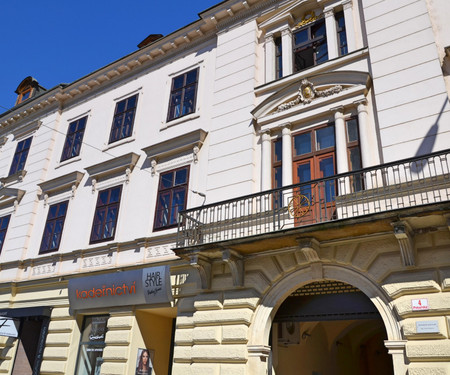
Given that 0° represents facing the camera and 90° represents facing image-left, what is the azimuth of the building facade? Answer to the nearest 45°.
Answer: approximately 45°
